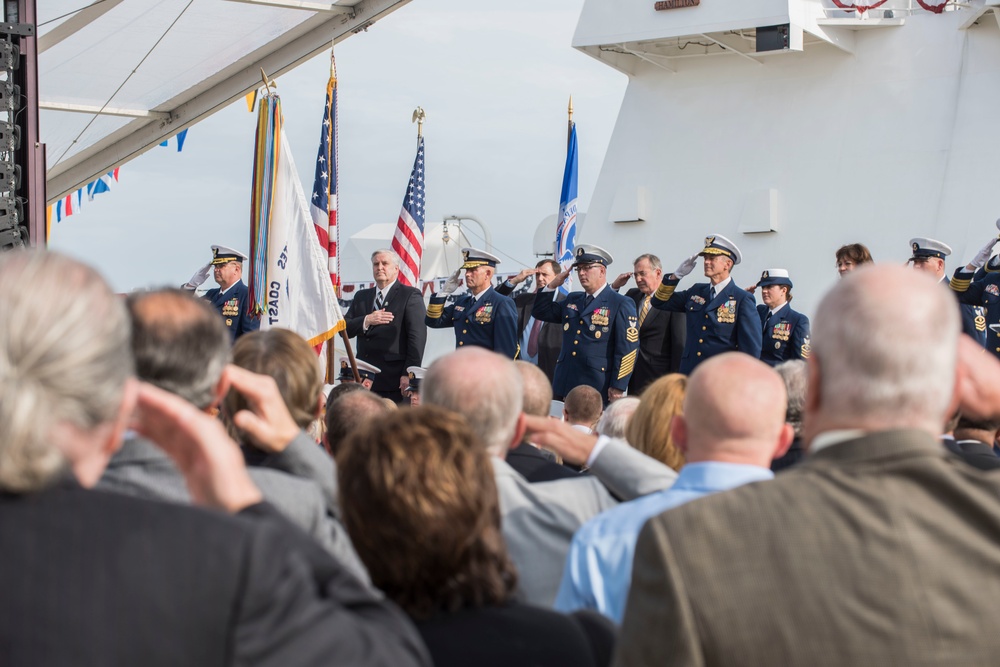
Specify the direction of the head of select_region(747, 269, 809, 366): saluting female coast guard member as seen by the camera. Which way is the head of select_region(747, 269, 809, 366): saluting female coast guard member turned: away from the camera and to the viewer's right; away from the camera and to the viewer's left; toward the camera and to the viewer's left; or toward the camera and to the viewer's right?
toward the camera and to the viewer's left

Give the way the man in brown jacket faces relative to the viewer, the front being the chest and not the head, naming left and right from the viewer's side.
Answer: facing away from the viewer

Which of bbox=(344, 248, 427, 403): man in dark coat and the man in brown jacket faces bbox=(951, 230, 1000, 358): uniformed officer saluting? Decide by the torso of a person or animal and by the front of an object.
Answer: the man in brown jacket

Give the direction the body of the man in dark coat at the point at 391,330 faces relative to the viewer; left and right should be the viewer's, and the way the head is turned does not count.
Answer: facing the viewer and to the left of the viewer

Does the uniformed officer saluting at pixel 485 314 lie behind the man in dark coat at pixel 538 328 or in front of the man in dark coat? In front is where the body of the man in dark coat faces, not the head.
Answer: in front

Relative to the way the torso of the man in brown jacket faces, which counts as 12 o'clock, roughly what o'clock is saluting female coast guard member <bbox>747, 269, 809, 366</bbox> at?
The saluting female coast guard member is roughly at 12 o'clock from the man in brown jacket.

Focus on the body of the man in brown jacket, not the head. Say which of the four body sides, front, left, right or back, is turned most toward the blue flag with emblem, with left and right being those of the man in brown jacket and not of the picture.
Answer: front

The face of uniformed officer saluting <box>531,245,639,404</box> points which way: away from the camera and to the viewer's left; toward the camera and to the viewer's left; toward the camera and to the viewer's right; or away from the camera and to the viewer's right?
toward the camera and to the viewer's left

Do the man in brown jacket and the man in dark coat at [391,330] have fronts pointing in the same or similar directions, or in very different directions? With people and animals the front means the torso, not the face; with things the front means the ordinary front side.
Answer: very different directions

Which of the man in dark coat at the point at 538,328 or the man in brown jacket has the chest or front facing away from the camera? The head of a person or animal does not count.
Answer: the man in brown jacket

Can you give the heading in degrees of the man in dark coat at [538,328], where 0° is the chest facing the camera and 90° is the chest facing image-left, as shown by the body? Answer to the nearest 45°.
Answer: approximately 45°

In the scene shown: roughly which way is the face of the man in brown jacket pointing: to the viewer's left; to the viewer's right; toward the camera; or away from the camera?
away from the camera

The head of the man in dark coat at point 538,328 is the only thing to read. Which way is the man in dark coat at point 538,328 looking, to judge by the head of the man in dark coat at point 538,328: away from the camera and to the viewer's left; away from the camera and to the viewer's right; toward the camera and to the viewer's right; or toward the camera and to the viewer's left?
toward the camera and to the viewer's left

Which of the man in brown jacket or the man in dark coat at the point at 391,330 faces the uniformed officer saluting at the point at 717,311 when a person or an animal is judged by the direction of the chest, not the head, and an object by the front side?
the man in brown jacket

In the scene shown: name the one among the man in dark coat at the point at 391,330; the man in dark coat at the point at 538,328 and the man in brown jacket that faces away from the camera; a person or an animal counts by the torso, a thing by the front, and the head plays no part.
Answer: the man in brown jacket

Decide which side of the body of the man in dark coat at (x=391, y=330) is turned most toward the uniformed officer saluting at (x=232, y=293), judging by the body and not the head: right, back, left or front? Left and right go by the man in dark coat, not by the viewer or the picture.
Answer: right

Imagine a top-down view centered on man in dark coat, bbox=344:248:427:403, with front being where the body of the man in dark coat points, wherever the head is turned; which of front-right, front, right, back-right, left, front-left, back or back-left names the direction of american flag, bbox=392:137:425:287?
back-right

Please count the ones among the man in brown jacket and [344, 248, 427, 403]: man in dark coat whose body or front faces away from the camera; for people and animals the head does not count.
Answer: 1

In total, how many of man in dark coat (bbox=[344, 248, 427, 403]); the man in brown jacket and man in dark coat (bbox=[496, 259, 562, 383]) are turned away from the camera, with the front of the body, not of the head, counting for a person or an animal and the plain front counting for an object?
1
